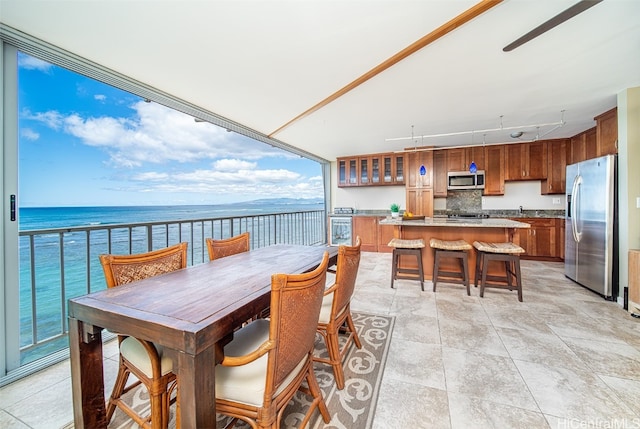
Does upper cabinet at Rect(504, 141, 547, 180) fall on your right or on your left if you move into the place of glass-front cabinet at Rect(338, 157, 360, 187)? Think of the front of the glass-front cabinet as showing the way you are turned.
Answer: on your left

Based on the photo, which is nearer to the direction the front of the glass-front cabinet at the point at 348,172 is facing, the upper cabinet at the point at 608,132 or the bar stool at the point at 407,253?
the bar stool

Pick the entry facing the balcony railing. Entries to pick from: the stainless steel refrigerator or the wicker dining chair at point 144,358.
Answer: the stainless steel refrigerator

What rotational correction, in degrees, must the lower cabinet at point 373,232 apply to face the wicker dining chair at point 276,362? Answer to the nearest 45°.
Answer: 0° — it already faces it

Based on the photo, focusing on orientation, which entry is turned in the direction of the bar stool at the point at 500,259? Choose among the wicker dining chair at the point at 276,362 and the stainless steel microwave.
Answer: the stainless steel microwave

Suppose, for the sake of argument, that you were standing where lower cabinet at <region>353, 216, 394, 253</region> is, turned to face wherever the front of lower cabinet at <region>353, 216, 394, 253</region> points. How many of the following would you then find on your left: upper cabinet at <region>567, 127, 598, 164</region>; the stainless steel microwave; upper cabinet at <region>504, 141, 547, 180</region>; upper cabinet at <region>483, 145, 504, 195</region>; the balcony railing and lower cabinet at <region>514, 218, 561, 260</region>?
5

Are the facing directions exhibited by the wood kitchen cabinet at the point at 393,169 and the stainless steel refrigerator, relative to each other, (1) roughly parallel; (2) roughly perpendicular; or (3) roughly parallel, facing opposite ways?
roughly perpendicular

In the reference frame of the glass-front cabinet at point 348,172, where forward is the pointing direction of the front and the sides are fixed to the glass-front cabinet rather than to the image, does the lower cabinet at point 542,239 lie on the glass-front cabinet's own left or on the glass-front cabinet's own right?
on the glass-front cabinet's own left
